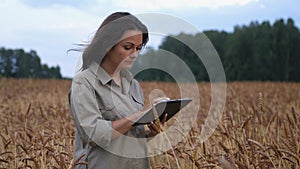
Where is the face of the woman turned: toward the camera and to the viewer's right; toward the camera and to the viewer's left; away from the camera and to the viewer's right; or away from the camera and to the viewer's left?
toward the camera and to the viewer's right
